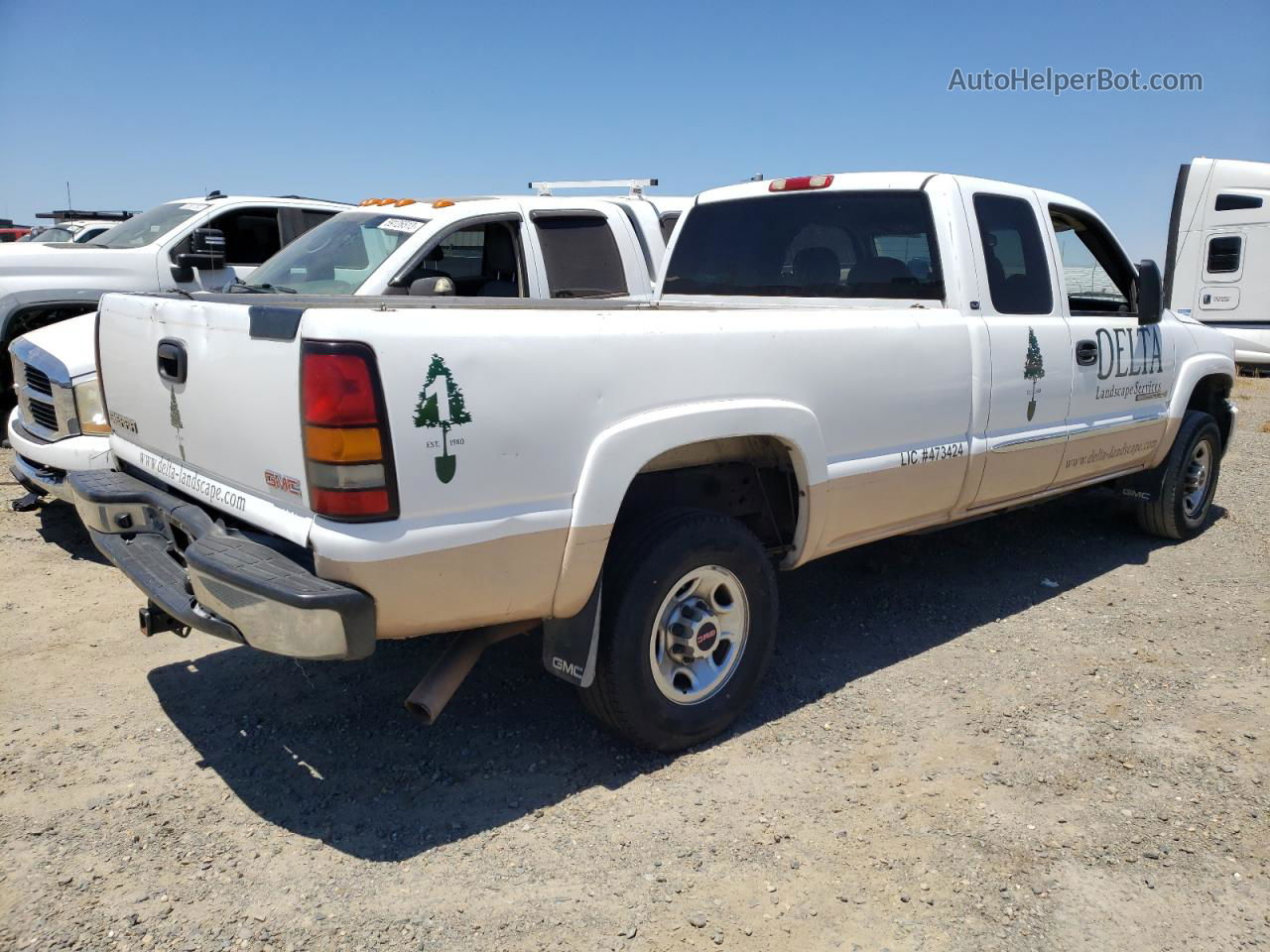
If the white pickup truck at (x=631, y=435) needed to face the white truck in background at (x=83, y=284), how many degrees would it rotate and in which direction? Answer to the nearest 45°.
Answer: approximately 90° to its left

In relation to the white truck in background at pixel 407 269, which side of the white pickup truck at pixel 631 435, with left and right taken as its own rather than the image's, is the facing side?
left

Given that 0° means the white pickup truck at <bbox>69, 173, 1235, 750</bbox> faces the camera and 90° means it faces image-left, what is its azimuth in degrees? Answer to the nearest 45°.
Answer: approximately 225°

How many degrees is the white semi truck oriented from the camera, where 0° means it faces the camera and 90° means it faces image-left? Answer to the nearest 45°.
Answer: approximately 270°

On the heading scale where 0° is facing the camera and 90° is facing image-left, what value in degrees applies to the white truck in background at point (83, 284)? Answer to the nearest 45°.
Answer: approximately 45°

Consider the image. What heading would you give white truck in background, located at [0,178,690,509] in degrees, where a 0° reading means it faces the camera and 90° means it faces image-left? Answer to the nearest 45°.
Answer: approximately 45°

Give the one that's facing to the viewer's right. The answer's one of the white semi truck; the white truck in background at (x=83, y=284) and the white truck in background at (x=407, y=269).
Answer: the white semi truck

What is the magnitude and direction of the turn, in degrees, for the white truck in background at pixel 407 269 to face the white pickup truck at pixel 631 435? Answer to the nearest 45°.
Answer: approximately 45° to its left
